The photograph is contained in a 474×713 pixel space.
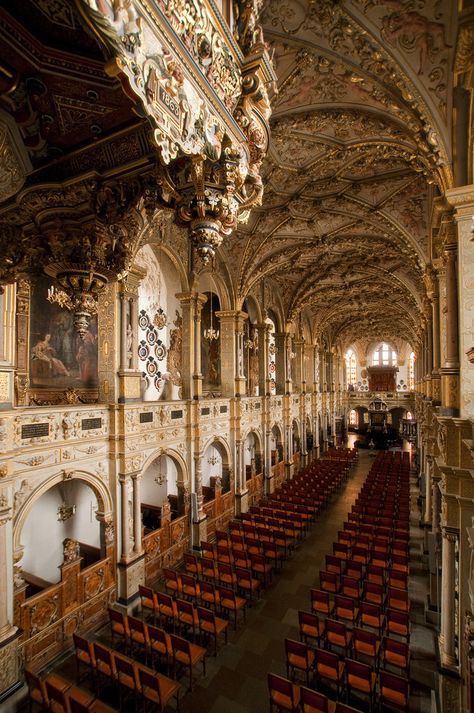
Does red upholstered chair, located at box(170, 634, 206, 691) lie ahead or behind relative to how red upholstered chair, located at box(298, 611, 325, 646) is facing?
behind

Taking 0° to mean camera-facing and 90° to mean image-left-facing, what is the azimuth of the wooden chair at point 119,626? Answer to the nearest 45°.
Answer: approximately 225°

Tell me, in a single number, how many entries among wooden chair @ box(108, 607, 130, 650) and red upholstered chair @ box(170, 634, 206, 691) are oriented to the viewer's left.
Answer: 0

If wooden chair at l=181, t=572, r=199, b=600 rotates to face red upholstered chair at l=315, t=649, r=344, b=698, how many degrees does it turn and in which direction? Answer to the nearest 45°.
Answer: approximately 90° to its right

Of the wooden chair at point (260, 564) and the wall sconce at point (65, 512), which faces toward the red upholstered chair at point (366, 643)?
the wall sconce

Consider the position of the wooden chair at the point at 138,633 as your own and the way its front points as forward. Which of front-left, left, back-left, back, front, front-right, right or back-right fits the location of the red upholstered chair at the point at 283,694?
right

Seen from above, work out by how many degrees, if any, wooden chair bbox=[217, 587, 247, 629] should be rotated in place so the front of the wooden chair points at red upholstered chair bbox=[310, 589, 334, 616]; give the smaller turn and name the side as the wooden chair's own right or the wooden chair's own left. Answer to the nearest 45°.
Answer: approximately 45° to the wooden chair's own right

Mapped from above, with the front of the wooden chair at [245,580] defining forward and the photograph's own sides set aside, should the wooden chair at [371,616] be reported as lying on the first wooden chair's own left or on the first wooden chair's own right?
on the first wooden chair's own right

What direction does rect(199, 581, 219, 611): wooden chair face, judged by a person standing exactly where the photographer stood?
facing away from the viewer and to the right of the viewer

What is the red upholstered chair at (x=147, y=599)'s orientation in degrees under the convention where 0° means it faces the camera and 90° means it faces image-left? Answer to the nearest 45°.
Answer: approximately 225°

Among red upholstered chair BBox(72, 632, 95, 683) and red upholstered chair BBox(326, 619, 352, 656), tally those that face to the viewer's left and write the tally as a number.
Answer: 0

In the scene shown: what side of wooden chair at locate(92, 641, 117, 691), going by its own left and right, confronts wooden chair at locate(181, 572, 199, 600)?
front

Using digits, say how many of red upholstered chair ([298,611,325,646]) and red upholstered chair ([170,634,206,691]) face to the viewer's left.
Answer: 0

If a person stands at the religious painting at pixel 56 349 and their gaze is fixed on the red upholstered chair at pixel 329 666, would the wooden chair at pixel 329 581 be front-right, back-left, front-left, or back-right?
front-left
